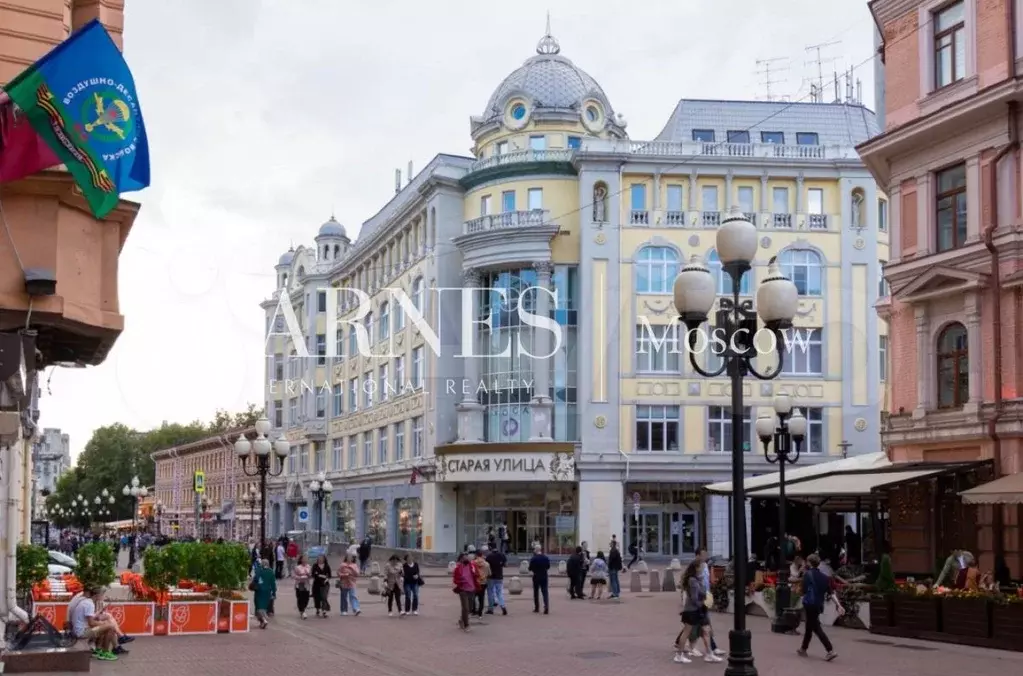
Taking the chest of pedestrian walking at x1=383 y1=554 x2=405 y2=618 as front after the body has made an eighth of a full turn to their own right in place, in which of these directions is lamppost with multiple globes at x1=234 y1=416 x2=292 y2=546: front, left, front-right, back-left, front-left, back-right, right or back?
right

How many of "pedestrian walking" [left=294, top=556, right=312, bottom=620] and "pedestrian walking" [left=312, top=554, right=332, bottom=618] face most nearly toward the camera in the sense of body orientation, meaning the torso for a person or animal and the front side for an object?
2

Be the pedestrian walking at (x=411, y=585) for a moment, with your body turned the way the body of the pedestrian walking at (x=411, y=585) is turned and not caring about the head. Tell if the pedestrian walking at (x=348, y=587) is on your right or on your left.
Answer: on your right

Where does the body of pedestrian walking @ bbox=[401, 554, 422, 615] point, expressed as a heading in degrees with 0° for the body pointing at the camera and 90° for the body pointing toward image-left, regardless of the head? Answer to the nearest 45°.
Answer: approximately 0°
